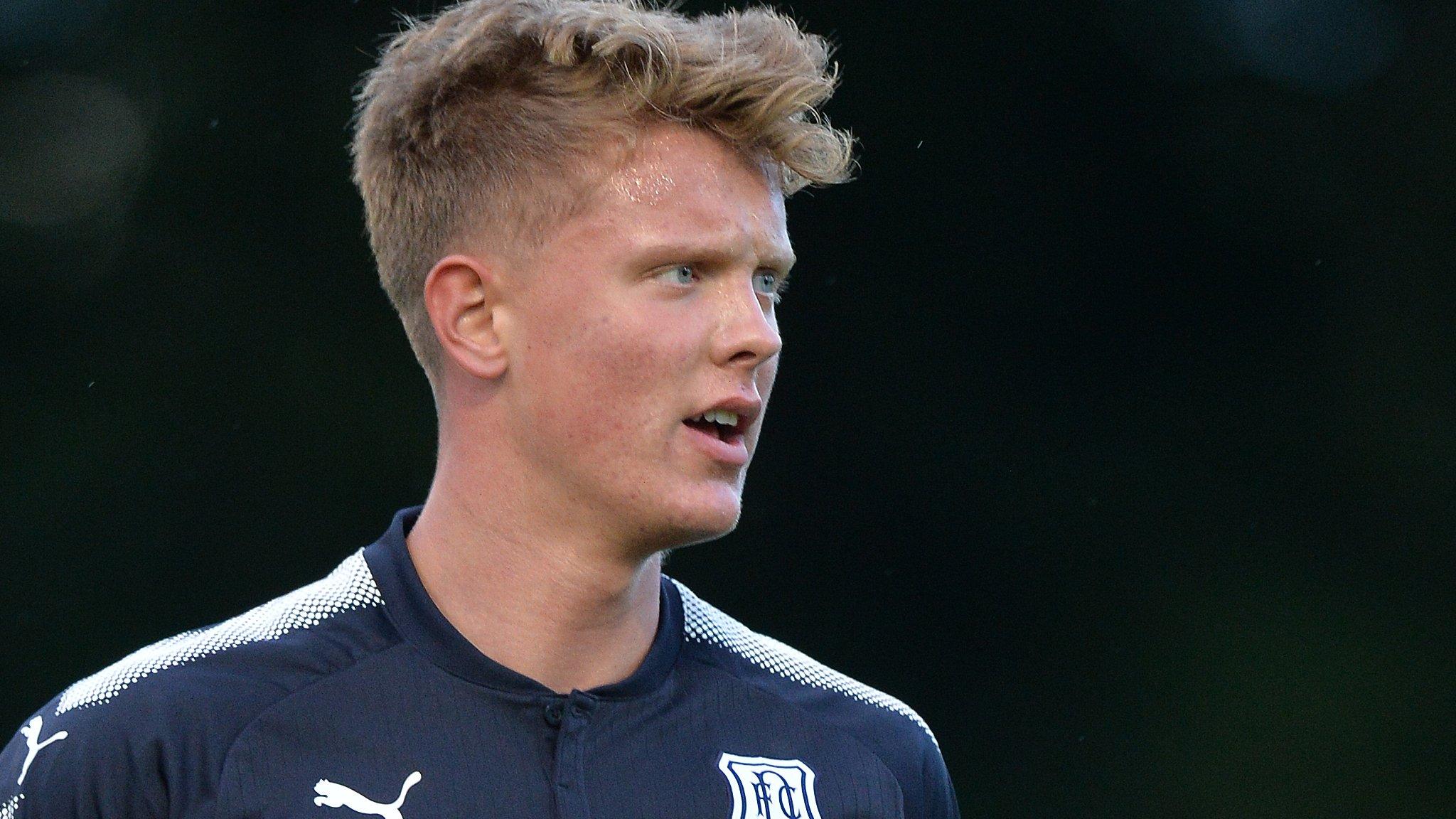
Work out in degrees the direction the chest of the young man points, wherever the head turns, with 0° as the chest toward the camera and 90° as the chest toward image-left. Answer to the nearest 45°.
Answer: approximately 315°
